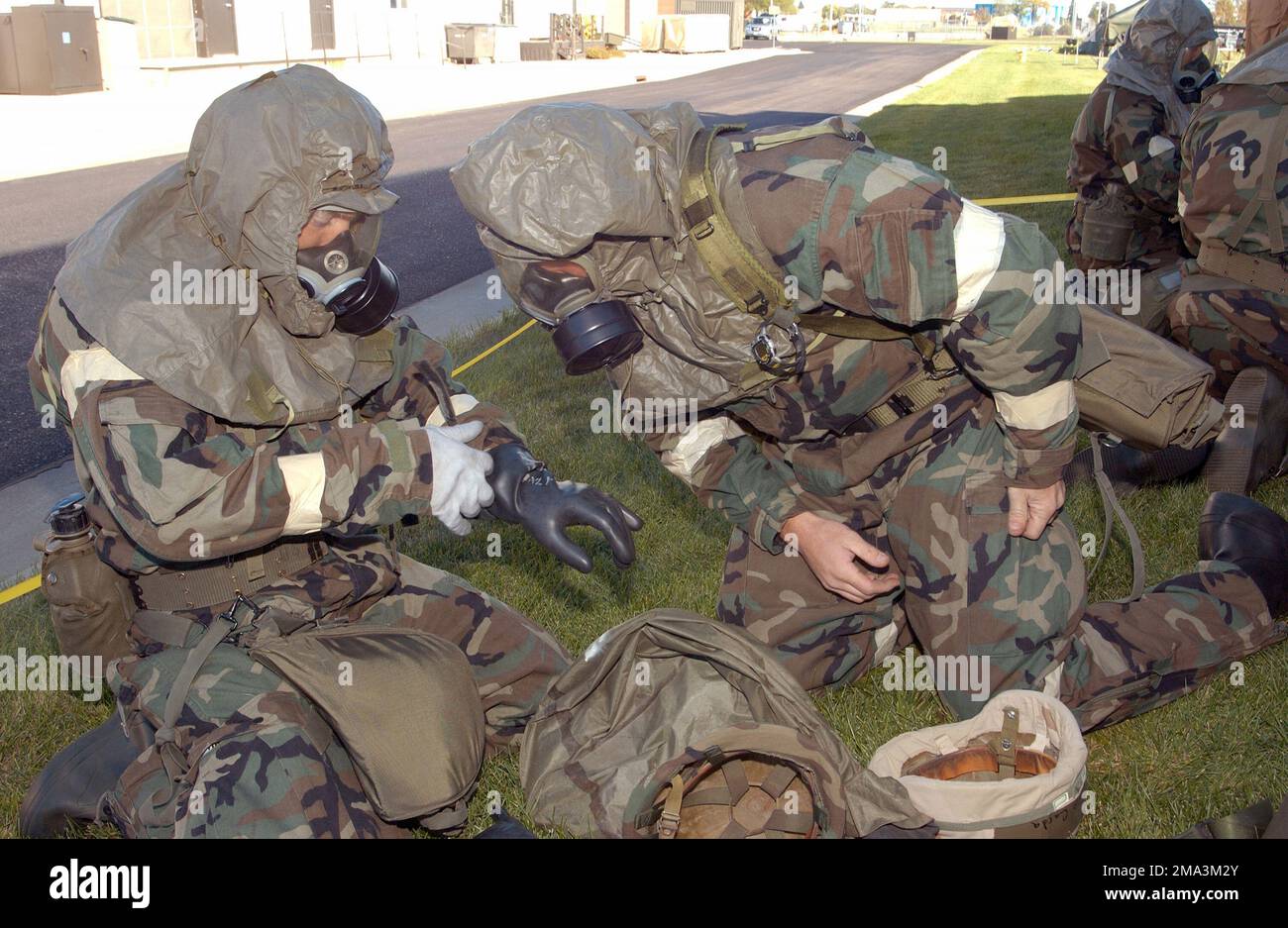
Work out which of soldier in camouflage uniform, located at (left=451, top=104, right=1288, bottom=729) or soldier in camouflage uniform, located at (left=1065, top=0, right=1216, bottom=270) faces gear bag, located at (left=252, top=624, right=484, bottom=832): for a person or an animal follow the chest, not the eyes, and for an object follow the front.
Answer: soldier in camouflage uniform, located at (left=451, top=104, right=1288, bottom=729)

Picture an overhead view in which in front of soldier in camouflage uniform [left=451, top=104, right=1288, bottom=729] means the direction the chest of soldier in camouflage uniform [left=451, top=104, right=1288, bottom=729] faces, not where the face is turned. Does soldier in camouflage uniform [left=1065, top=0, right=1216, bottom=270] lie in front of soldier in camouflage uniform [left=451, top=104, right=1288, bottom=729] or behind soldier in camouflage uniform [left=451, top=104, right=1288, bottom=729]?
behind

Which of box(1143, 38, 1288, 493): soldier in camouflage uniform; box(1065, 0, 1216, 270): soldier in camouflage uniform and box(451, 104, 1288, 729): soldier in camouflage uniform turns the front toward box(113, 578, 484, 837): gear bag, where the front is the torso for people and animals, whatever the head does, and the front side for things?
box(451, 104, 1288, 729): soldier in camouflage uniform

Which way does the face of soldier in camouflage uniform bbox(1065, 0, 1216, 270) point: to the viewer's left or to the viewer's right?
to the viewer's right

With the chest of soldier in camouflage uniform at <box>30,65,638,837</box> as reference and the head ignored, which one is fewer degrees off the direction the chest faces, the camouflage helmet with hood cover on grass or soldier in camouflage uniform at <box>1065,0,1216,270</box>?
the camouflage helmet with hood cover on grass

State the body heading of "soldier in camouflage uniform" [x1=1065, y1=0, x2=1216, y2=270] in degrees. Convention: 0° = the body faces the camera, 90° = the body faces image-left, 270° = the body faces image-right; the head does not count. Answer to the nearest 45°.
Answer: approximately 270°

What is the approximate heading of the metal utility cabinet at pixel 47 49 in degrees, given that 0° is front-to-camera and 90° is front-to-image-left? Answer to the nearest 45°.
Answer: approximately 315°

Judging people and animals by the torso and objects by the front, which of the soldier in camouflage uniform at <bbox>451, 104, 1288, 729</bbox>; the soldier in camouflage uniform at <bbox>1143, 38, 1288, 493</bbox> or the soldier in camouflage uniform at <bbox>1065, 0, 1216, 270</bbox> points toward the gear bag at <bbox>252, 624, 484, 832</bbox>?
the soldier in camouflage uniform at <bbox>451, 104, 1288, 729</bbox>
